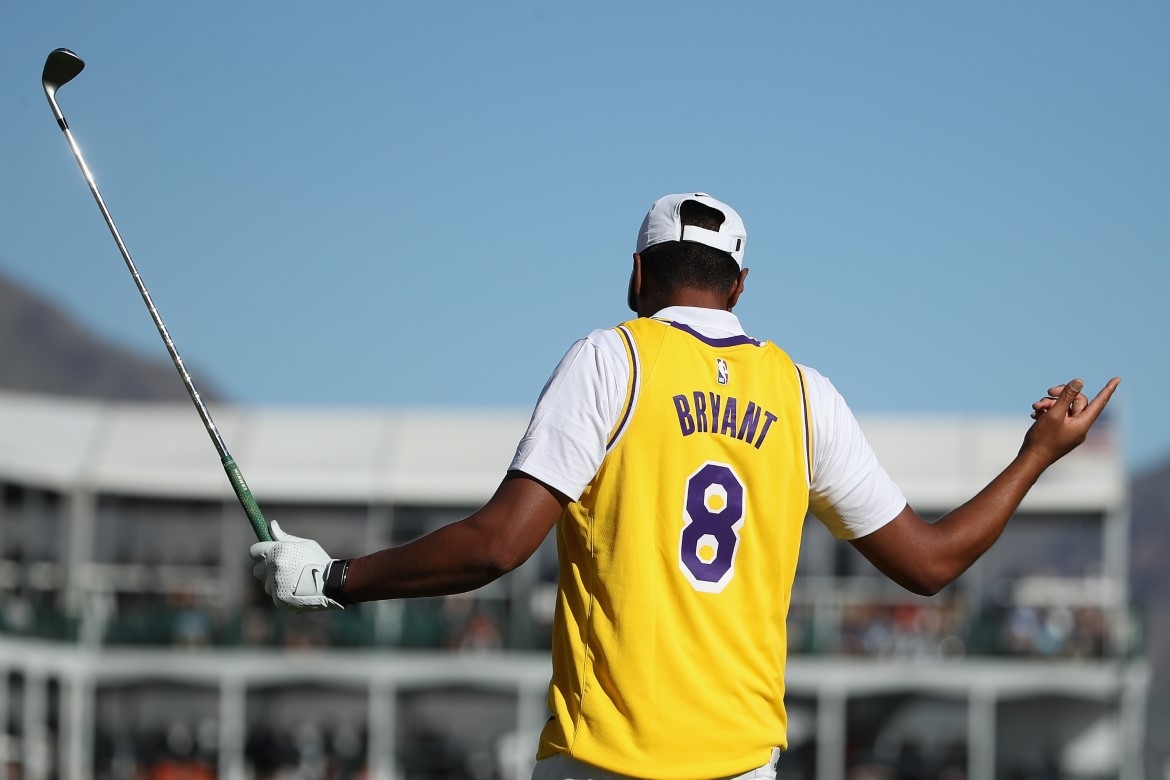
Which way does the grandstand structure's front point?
toward the camera
